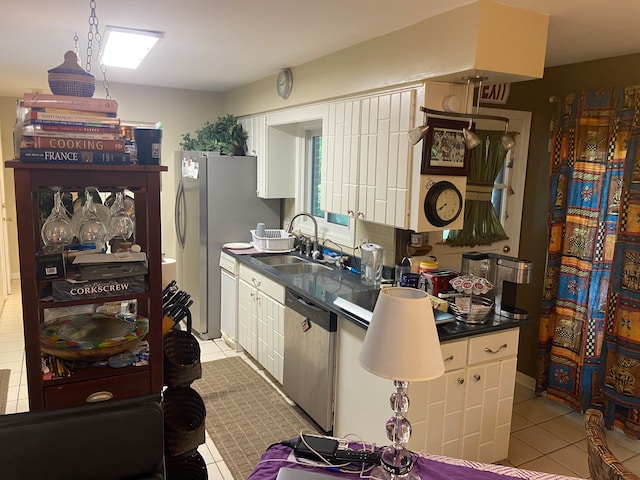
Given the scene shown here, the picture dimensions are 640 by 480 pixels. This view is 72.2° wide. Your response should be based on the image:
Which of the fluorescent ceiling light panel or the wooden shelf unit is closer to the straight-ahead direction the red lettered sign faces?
the wooden shelf unit

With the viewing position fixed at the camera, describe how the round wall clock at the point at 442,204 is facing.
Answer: facing the viewer and to the right of the viewer

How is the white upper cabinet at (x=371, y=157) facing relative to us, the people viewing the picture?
facing the viewer and to the left of the viewer

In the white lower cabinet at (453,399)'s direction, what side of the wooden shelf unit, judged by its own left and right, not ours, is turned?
left

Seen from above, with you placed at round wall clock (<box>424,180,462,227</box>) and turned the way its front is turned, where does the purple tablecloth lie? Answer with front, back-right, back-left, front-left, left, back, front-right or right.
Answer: front-right

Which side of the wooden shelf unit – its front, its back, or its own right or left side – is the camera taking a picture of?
front

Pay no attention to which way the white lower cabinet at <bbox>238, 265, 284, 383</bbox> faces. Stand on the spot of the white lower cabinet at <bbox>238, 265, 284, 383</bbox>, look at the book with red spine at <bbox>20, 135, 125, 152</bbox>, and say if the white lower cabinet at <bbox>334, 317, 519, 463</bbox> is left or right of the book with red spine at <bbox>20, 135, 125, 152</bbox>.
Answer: left

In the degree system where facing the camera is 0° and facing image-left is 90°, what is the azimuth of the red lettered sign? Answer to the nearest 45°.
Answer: approximately 0°

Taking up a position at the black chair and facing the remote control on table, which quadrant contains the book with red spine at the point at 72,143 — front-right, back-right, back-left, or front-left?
back-left

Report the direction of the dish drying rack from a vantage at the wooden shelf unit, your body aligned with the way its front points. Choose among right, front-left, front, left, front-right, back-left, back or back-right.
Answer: back-left

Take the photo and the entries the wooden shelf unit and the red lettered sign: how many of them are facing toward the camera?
2

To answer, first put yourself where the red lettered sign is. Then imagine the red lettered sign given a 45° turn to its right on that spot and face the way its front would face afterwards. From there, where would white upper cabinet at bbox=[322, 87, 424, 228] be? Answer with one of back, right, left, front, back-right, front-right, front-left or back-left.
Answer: front

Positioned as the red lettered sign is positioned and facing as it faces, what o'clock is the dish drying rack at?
The dish drying rack is roughly at 3 o'clock from the red lettered sign.
